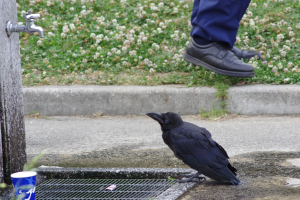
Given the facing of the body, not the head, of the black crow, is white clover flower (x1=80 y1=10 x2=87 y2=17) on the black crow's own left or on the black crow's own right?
on the black crow's own right

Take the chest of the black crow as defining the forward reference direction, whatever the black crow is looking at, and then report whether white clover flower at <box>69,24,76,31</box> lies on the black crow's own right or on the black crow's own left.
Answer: on the black crow's own right

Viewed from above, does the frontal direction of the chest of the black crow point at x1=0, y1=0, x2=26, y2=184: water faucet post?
yes

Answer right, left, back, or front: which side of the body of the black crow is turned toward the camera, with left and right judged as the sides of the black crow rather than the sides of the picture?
left

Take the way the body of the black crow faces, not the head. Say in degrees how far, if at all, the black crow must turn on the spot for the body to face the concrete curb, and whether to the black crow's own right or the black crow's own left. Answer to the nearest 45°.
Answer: approximately 90° to the black crow's own right

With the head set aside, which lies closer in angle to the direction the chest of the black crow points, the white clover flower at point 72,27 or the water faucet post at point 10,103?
the water faucet post
